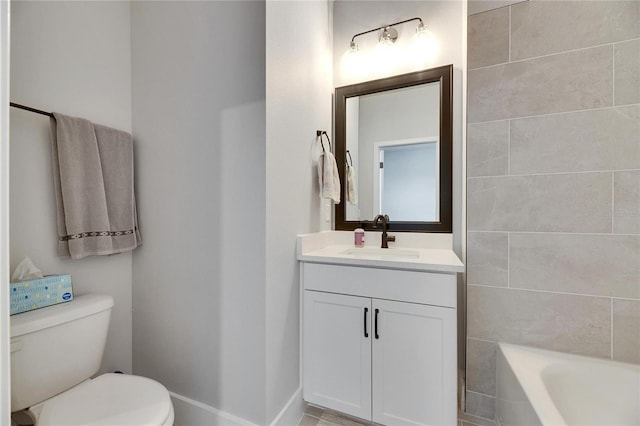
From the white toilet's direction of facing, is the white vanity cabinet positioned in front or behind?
in front

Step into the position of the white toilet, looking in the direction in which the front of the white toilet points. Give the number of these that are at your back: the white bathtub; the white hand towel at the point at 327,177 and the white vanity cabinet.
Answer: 0

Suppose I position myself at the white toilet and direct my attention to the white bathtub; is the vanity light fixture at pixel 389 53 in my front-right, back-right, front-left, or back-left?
front-left

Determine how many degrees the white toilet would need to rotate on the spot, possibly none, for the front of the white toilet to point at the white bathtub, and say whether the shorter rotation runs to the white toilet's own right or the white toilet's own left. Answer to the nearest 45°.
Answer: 0° — it already faces it

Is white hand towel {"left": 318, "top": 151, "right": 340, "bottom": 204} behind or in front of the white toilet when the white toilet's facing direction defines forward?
in front
